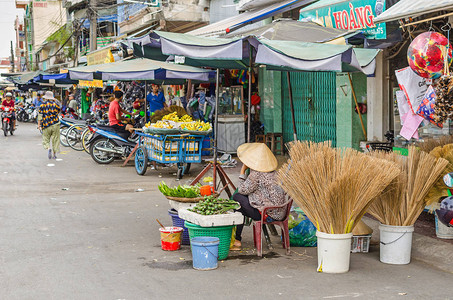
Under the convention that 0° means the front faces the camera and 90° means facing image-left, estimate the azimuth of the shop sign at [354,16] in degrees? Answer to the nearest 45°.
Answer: approximately 45°

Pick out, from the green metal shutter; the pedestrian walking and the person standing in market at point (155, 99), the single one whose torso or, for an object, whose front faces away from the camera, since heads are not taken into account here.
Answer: the pedestrian walking

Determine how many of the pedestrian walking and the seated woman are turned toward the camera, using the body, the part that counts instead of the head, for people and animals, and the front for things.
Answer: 0

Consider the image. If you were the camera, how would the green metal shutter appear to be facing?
facing the viewer

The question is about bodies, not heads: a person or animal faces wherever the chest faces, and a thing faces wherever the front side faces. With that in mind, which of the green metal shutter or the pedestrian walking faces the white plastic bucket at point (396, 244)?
the green metal shutter

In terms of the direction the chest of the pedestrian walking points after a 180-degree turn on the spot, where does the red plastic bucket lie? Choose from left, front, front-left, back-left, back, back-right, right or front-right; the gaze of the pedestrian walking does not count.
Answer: front

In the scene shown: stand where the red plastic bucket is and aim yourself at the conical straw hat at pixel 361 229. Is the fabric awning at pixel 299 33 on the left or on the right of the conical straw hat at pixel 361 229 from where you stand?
left

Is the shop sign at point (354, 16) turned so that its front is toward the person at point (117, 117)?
no

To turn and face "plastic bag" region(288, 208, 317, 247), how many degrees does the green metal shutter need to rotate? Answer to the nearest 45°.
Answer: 0° — it already faces it

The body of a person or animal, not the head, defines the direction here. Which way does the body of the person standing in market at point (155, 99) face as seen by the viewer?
toward the camera

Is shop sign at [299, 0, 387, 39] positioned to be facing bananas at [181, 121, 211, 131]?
no

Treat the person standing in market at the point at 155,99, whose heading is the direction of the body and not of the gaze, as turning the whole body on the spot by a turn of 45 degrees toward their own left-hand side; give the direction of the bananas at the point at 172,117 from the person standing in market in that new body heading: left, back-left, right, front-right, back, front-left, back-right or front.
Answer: front-right

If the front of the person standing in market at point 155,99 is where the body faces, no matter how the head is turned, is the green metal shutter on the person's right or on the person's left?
on the person's left

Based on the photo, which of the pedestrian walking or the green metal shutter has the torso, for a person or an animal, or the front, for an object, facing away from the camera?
the pedestrian walking
